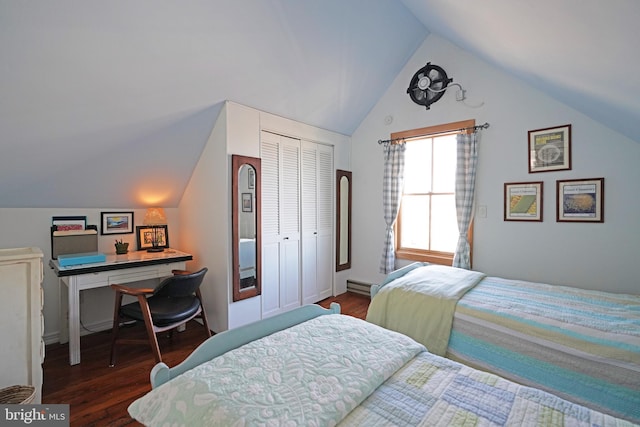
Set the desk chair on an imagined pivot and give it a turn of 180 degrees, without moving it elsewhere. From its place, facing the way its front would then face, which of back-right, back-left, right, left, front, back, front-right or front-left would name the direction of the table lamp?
back-left

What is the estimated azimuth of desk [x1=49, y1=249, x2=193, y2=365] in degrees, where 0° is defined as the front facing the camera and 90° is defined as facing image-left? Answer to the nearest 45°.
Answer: approximately 315°

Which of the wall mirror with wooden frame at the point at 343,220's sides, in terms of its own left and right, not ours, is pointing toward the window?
front

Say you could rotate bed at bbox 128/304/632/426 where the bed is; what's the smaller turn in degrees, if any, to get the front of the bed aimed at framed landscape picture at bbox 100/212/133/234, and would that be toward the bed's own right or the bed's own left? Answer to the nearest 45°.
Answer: approximately 180°

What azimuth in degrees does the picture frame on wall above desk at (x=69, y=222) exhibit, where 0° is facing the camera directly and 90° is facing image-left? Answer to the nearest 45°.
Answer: approximately 0°

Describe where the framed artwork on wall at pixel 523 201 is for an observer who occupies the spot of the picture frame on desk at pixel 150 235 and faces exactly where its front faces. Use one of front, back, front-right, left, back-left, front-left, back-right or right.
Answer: front-left

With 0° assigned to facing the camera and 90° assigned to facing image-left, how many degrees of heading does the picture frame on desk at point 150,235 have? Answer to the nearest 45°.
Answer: approximately 0°

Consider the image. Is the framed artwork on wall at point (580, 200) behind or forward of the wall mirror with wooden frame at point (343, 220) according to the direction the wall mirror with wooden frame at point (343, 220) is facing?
forward

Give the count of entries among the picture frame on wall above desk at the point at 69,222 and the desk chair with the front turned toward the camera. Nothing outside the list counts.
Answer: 1

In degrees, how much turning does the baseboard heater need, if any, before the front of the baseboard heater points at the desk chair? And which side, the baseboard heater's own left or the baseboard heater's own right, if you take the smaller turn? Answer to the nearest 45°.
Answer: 0° — it already faces it

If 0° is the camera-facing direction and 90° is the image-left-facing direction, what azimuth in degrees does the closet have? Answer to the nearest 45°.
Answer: approximately 315°

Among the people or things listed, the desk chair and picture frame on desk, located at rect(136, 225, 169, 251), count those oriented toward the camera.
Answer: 1

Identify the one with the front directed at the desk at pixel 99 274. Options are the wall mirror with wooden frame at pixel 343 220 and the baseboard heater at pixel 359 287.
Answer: the baseboard heater
